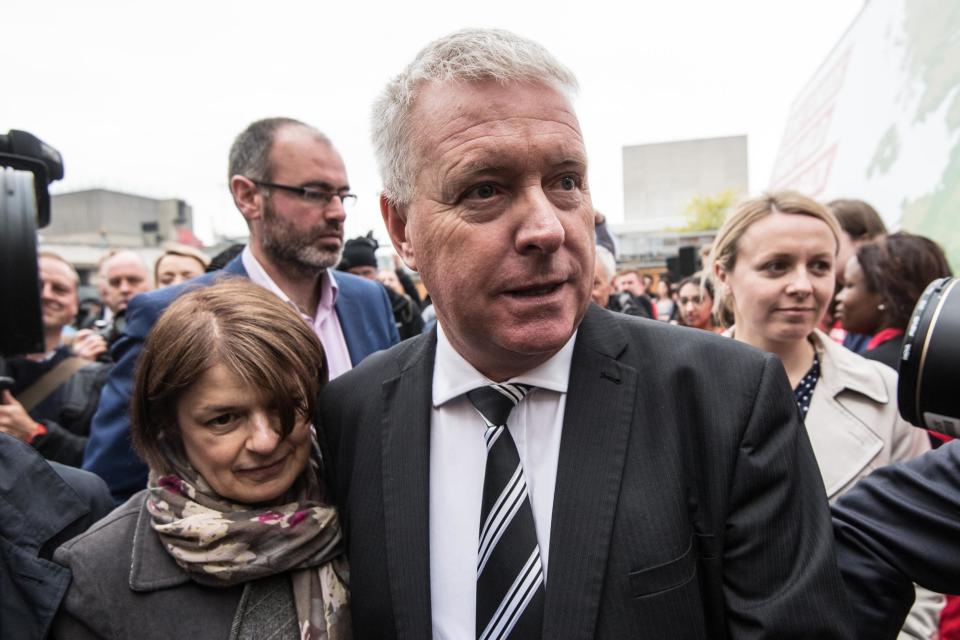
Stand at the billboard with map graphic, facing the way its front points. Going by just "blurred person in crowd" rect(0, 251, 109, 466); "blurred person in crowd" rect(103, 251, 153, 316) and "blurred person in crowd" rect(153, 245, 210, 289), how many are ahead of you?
3

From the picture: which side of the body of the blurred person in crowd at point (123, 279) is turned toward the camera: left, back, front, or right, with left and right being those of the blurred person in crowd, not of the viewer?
front

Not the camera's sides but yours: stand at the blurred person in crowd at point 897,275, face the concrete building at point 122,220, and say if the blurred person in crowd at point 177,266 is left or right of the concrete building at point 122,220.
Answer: left

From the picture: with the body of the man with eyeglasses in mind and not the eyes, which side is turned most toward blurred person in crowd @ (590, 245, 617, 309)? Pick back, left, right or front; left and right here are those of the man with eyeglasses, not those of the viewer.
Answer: left

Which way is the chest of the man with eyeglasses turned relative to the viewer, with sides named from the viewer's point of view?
facing the viewer and to the right of the viewer

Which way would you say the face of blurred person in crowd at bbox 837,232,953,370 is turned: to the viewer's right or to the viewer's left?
to the viewer's left

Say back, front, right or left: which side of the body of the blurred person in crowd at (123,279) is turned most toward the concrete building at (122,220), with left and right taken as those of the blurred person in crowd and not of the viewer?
back

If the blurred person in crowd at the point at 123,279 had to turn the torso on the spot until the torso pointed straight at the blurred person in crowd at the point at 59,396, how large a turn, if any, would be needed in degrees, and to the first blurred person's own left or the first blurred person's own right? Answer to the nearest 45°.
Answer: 0° — they already face them

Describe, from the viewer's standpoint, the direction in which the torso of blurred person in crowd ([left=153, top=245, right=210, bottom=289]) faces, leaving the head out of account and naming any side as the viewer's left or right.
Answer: facing the viewer

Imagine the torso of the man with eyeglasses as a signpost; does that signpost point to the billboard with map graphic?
no

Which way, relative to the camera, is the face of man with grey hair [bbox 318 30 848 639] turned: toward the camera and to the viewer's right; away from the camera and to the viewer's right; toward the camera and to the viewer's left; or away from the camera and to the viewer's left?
toward the camera and to the viewer's right
